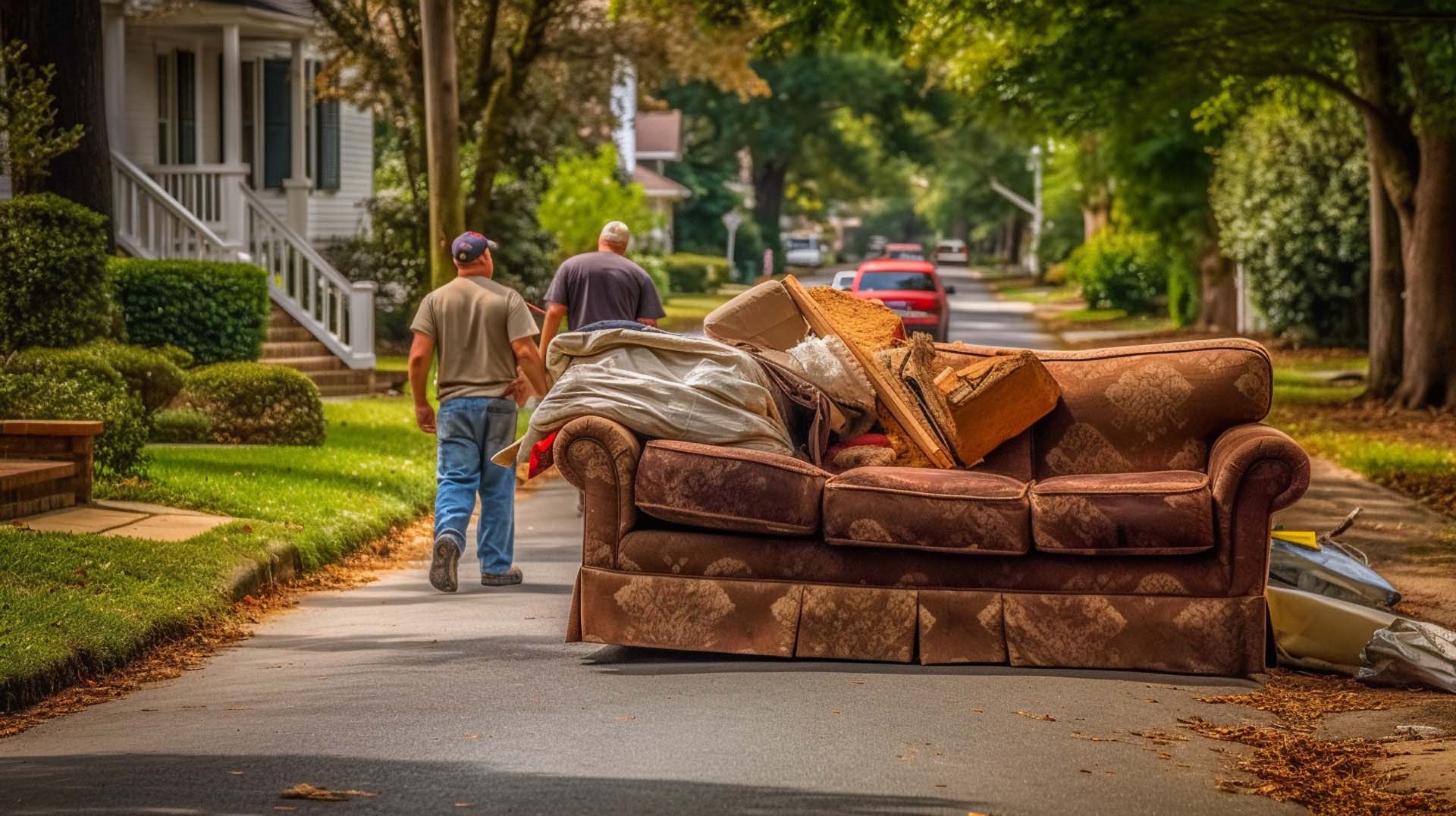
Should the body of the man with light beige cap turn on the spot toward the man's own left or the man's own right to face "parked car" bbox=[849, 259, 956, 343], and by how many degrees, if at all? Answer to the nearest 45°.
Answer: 0° — they already face it

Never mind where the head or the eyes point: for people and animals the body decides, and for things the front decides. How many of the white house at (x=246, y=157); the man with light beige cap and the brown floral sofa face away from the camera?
1

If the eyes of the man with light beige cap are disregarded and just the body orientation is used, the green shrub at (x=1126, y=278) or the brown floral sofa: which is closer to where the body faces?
the green shrub

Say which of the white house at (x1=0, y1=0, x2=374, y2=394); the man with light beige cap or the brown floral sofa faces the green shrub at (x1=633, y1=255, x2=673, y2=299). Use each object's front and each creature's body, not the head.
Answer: the man with light beige cap

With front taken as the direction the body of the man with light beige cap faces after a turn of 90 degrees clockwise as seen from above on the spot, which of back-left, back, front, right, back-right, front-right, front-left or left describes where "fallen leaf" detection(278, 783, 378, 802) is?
right

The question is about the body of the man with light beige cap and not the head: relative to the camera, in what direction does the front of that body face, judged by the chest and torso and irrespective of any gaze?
away from the camera

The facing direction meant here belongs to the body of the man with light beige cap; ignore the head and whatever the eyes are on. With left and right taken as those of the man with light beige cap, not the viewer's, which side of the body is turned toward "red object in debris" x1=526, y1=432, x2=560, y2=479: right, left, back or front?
back

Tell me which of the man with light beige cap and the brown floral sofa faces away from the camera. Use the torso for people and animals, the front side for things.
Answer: the man with light beige cap

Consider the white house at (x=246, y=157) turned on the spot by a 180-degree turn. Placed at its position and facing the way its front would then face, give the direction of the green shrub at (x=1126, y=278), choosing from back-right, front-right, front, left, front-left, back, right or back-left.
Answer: right

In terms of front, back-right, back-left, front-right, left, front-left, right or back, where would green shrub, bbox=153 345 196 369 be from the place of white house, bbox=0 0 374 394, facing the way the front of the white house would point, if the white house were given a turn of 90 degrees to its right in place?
front-left

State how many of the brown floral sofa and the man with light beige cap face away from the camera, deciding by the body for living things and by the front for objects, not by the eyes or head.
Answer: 1
